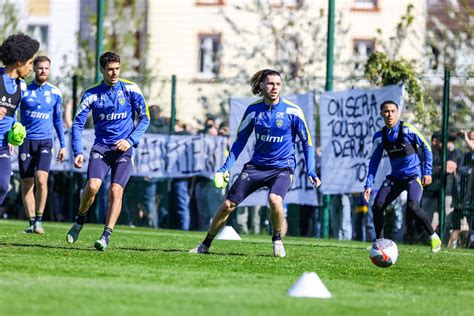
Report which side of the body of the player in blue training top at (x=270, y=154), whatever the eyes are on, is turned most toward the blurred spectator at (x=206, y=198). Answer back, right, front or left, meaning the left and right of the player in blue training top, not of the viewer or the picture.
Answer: back

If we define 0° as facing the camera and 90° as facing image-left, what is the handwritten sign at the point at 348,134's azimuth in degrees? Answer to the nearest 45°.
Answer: approximately 0°

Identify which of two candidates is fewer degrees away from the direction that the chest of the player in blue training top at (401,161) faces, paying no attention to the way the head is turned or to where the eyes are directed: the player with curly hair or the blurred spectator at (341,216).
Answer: the player with curly hair

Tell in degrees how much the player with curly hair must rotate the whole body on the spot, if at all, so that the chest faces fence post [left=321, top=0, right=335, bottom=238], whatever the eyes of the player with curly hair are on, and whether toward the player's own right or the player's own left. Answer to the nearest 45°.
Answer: approximately 90° to the player's own left
